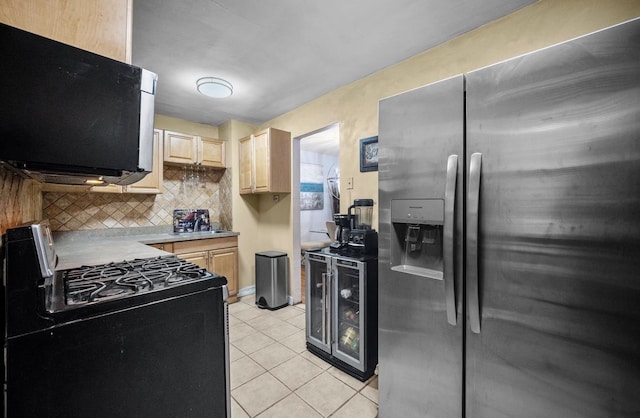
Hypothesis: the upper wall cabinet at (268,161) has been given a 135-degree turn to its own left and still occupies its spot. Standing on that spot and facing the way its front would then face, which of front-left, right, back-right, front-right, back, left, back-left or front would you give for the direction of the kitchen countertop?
back

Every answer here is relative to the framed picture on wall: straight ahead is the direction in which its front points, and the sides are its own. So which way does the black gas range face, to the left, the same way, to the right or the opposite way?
the opposite way

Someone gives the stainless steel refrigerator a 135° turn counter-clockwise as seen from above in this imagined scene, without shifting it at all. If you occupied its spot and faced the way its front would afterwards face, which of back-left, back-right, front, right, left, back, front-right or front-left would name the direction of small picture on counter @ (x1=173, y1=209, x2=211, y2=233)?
back

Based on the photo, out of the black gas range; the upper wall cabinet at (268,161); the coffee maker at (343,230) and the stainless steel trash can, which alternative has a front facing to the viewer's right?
the black gas range

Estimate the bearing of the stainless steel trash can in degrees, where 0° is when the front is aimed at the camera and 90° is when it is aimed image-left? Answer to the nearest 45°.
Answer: approximately 45°

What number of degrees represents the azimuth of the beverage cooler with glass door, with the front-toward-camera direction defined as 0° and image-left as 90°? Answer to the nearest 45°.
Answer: approximately 45°

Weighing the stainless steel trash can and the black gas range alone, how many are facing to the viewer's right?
1

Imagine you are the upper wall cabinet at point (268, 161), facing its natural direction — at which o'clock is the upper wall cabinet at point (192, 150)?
the upper wall cabinet at point (192, 150) is roughly at 2 o'clock from the upper wall cabinet at point (268, 161).

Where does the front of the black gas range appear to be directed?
to the viewer's right

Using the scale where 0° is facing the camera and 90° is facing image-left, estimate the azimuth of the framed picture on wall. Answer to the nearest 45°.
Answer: approximately 45°

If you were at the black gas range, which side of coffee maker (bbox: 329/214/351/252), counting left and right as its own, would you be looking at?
front

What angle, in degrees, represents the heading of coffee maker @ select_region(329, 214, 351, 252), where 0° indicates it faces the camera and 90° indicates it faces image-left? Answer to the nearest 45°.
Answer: approximately 45°
